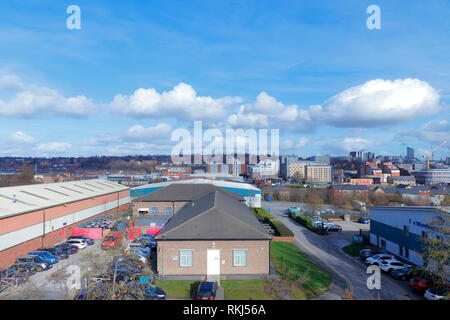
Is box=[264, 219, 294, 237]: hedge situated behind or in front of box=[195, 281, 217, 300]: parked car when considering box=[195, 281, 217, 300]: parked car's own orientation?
in front

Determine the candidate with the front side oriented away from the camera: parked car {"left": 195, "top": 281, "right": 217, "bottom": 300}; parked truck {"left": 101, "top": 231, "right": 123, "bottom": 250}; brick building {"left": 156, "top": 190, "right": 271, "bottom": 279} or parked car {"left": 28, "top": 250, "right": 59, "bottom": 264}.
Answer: parked car {"left": 195, "top": 281, "right": 217, "bottom": 300}

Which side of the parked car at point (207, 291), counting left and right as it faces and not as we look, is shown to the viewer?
back

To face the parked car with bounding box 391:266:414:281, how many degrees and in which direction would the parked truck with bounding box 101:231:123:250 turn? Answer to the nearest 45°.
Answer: approximately 90° to its left

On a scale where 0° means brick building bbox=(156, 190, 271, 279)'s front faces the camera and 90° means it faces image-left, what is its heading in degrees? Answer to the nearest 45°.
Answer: approximately 0°

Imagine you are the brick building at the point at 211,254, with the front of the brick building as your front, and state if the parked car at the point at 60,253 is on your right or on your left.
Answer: on your right

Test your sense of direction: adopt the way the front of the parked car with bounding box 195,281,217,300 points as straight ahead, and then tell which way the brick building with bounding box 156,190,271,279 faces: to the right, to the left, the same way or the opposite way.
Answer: the opposite way

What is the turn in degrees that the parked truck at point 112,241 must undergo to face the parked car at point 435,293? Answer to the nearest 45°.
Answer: approximately 90° to its left

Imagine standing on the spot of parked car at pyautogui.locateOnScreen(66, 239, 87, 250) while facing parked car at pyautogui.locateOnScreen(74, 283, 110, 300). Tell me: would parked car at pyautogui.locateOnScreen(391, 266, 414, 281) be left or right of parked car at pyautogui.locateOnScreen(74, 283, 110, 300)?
left
